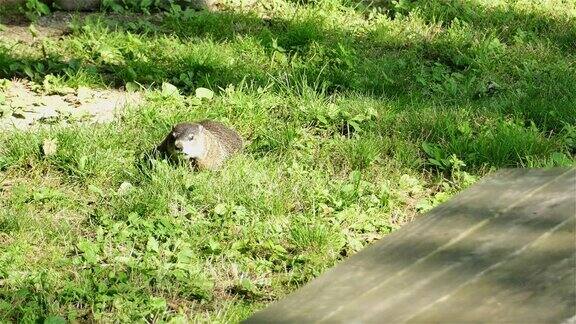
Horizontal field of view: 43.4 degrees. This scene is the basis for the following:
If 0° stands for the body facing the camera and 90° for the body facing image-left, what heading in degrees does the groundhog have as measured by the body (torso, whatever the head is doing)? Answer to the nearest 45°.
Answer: approximately 45°

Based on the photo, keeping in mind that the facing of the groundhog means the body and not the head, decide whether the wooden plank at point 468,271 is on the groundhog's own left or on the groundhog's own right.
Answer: on the groundhog's own left

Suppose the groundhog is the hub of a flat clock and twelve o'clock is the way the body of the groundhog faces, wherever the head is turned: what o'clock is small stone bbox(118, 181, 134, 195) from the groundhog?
The small stone is roughly at 12 o'clock from the groundhog.

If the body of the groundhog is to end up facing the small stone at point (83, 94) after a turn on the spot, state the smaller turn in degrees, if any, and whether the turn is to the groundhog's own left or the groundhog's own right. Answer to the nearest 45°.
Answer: approximately 90° to the groundhog's own right

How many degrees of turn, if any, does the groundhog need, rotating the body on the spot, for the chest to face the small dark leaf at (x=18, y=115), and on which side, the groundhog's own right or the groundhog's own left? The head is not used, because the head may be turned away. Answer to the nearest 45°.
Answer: approximately 90° to the groundhog's own right

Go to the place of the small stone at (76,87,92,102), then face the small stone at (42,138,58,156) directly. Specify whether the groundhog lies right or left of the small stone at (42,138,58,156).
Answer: left
